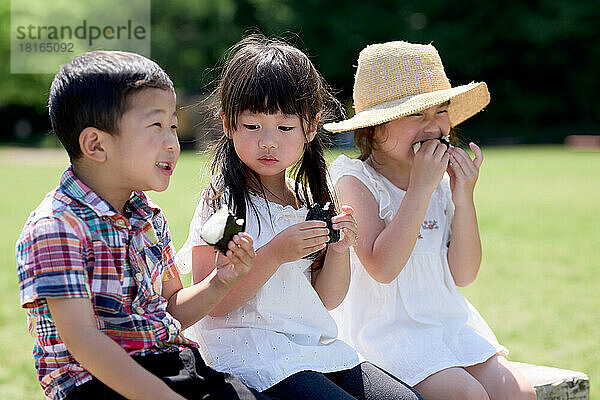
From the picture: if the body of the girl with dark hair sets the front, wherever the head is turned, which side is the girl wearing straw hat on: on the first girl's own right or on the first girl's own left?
on the first girl's own left

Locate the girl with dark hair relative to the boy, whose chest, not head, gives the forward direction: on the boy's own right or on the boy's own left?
on the boy's own left

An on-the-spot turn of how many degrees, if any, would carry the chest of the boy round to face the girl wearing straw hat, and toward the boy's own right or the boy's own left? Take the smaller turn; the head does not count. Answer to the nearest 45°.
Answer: approximately 90° to the boy's own left

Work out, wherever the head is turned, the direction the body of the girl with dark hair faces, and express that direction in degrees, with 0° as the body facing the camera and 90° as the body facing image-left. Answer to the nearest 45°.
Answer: approximately 315°
